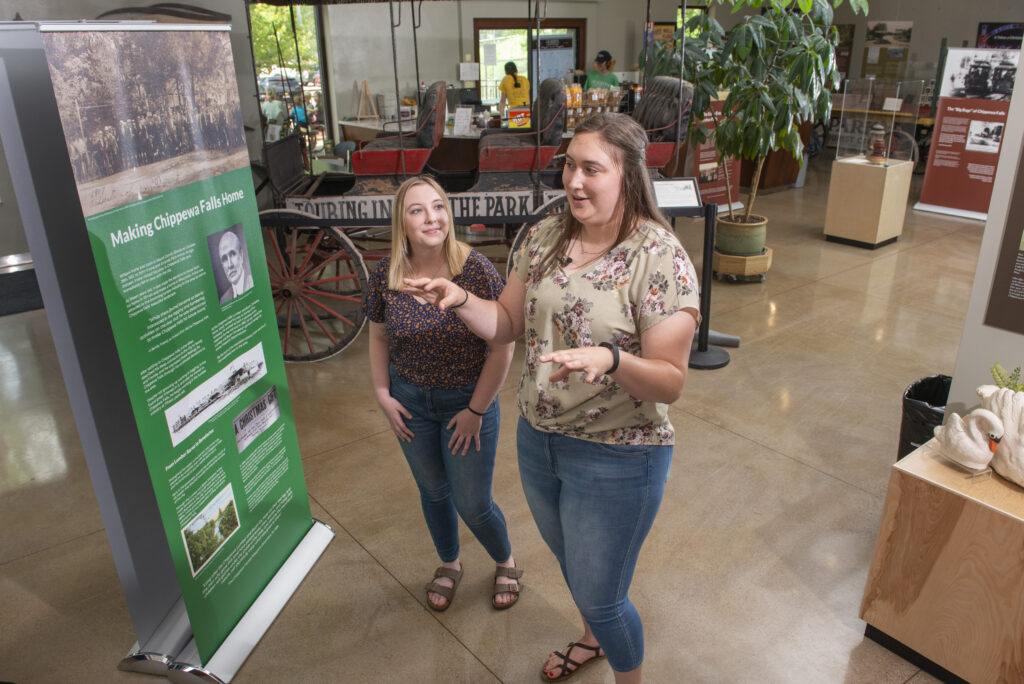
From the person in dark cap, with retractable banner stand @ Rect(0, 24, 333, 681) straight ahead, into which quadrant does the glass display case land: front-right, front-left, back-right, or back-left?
front-left

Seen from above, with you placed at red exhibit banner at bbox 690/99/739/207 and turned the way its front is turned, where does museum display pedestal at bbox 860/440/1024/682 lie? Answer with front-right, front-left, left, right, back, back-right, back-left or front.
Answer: front

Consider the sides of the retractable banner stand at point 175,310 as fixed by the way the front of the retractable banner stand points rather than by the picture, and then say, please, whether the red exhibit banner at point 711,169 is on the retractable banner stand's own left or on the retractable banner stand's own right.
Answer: on the retractable banner stand's own left

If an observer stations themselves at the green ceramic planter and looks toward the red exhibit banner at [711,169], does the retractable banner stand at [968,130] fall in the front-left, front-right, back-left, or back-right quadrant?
front-right

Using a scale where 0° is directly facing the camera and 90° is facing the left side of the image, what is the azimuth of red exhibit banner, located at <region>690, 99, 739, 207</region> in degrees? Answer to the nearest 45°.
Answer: approximately 0°

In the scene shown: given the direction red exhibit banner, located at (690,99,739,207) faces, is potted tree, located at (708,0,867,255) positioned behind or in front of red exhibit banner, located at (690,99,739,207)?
in front

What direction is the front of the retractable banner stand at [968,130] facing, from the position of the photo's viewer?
facing the viewer

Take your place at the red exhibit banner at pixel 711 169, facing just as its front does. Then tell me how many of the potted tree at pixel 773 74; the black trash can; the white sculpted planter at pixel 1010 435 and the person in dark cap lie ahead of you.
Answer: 3

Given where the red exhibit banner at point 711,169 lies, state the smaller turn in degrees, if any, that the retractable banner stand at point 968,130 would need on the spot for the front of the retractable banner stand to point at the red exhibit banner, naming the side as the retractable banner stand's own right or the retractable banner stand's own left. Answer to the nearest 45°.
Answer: approximately 45° to the retractable banner stand's own right

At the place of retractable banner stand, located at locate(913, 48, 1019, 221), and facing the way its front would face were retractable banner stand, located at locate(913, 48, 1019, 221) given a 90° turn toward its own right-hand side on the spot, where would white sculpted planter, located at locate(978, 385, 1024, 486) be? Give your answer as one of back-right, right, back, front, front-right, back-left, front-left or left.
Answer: left

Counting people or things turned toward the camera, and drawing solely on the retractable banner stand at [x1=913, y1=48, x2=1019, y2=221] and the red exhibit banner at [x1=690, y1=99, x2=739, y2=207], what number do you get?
2

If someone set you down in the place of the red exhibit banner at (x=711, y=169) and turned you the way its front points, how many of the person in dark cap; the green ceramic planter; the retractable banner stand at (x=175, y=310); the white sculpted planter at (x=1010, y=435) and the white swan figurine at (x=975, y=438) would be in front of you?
4

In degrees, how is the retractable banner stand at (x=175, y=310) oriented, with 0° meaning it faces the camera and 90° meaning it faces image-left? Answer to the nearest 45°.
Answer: approximately 315°

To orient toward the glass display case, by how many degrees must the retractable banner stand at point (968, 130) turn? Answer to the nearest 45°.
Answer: approximately 45° to its right

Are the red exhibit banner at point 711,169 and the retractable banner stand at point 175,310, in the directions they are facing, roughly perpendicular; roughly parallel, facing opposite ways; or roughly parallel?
roughly perpendicular

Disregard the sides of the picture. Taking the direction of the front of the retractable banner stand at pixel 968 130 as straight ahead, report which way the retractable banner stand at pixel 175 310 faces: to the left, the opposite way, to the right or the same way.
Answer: to the left

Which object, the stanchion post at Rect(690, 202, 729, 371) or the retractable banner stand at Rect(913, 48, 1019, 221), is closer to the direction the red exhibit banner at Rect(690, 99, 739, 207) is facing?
the stanchion post
